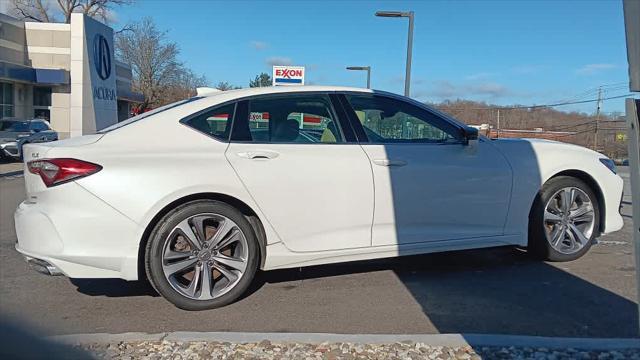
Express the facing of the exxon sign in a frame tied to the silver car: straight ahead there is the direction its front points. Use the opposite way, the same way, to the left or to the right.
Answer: the same way

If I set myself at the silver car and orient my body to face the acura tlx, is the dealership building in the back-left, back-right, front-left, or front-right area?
back-left

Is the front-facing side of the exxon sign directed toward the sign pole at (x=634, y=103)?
yes

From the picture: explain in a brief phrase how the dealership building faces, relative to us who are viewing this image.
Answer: facing the viewer and to the right of the viewer

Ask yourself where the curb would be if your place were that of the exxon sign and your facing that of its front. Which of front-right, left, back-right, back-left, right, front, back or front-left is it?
front

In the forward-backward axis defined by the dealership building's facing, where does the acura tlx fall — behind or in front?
in front

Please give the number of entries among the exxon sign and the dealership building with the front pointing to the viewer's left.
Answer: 0

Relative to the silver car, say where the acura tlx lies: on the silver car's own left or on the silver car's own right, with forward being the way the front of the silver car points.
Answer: on the silver car's own left

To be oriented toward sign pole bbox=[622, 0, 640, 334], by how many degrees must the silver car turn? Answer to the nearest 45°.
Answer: approximately 45° to its left

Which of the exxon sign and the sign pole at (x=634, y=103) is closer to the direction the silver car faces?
the sign pole

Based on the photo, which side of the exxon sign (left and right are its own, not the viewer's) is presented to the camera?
front
